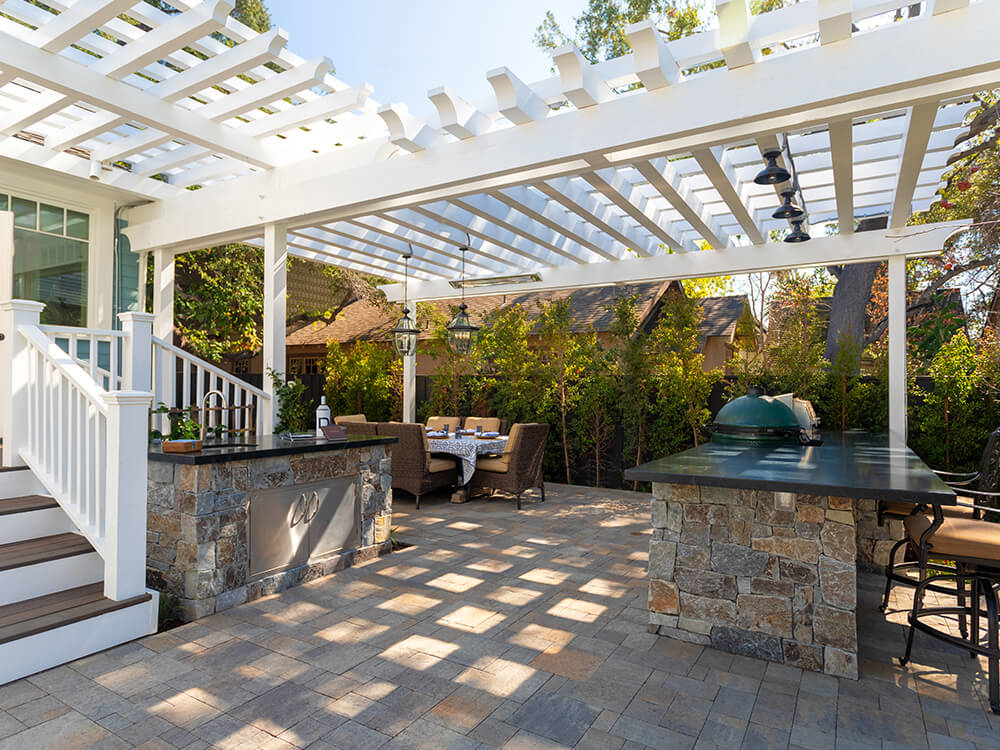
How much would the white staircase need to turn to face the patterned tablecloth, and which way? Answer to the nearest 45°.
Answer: approximately 90° to its left

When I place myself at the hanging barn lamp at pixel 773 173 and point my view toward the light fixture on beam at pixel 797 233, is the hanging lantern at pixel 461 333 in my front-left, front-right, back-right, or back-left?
front-left

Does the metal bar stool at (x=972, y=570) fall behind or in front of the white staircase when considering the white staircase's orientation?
in front

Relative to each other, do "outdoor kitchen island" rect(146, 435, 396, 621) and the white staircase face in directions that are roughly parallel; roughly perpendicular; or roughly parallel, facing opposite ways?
roughly parallel

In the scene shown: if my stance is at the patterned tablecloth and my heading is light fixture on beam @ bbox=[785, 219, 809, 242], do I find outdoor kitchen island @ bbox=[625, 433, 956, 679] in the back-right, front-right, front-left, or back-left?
front-right

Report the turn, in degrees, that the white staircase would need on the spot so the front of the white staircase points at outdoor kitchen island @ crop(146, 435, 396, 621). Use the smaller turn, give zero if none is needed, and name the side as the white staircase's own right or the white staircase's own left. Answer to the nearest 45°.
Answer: approximately 45° to the white staircase's own left

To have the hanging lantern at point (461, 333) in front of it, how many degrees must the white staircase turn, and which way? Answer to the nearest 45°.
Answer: approximately 90° to its left

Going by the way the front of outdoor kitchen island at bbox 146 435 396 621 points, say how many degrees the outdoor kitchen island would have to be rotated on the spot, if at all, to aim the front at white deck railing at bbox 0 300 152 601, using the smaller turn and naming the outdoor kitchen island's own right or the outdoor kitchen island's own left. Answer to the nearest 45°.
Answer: approximately 135° to the outdoor kitchen island's own right

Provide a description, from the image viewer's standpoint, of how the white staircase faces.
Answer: facing the viewer and to the right of the viewer

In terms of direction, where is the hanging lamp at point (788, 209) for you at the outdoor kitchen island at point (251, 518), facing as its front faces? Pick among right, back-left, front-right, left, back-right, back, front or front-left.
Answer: front-left

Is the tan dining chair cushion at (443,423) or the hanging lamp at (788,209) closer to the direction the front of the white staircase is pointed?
the hanging lamp

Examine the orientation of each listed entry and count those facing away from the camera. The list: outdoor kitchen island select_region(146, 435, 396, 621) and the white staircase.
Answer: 0
